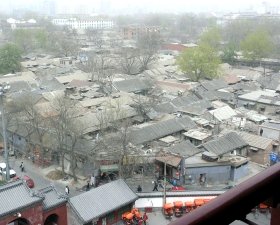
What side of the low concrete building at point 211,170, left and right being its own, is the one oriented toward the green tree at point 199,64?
back

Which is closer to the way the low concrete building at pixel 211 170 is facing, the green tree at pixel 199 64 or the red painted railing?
the red painted railing

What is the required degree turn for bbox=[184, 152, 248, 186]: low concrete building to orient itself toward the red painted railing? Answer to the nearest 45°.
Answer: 0° — it already faces it

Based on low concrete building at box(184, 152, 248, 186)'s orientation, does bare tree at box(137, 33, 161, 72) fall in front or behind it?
behind

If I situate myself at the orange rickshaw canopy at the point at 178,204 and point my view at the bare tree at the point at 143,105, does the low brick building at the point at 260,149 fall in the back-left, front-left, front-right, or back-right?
front-right

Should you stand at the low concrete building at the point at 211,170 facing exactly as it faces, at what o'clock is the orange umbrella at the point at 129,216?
The orange umbrella is roughly at 1 o'clock from the low concrete building.

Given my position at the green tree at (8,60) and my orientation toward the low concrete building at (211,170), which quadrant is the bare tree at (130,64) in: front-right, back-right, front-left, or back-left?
front-left

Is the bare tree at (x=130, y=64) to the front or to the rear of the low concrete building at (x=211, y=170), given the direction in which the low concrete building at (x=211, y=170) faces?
to the rear

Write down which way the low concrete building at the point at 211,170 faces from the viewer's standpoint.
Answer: facing the viewer

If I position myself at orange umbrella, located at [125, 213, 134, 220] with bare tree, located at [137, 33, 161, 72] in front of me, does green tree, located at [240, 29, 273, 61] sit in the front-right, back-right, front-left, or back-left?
front-right

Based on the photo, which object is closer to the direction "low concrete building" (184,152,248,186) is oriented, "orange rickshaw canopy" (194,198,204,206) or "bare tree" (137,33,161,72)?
the orange rickshaw canopy

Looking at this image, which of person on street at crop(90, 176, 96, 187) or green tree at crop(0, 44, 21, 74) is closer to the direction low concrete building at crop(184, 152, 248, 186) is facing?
the person on street

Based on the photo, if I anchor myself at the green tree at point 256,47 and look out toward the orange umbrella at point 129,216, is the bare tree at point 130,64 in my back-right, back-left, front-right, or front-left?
front-right

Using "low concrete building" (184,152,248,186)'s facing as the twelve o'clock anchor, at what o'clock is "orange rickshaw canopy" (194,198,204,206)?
The orange rickshaw canopy is roughly at 12 o'clock from the low concrete building.

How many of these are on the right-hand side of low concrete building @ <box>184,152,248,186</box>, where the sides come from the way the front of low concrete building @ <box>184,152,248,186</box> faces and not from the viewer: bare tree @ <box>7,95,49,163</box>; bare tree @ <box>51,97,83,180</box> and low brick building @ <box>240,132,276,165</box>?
2

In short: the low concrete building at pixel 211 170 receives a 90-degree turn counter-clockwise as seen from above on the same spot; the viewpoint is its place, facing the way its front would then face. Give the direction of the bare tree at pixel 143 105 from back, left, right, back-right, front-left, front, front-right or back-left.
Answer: back-left

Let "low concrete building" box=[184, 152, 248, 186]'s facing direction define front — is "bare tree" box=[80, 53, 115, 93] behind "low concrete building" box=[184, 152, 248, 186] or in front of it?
behind

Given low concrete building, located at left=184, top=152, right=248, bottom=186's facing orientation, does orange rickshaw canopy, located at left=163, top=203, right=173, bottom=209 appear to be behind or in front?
in front

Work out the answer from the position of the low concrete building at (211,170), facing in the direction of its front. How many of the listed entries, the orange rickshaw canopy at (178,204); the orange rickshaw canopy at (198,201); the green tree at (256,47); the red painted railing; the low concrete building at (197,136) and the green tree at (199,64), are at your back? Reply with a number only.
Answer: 3
